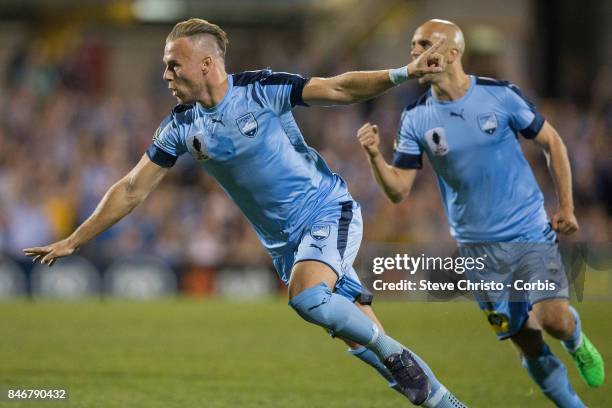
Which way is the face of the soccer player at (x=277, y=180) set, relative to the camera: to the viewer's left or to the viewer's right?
to the viewer's left

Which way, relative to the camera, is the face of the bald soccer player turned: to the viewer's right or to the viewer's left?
to the viewer's left

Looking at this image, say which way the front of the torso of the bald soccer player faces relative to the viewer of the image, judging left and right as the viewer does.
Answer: facing the viewer and to the left of the viewer

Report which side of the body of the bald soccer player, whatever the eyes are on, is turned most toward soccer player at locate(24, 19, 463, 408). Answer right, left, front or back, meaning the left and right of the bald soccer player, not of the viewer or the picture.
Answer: front
